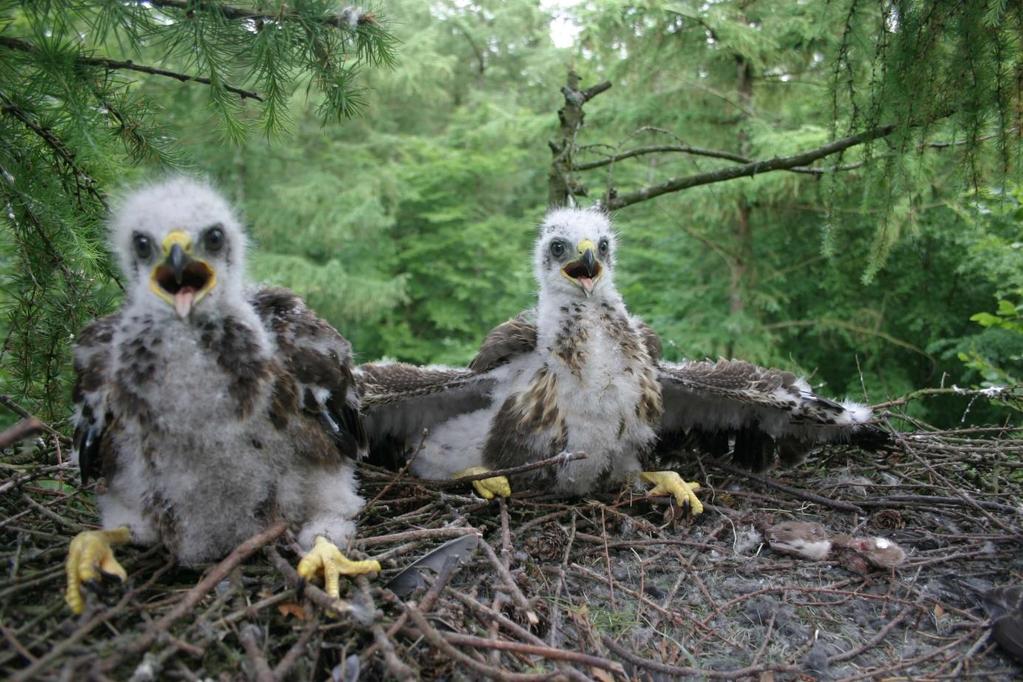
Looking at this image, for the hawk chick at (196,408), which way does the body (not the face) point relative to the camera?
toward the camera

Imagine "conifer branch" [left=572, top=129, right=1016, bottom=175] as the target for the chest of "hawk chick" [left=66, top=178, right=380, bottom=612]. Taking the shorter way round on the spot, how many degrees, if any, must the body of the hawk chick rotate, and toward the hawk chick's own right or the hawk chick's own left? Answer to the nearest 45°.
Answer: approximately 90° to the hawk chick's own left

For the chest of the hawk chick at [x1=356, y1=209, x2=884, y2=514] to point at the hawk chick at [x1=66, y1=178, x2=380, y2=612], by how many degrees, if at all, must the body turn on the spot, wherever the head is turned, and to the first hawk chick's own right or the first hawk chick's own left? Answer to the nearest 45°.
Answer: approximately 45° to the first hawk chick's own right

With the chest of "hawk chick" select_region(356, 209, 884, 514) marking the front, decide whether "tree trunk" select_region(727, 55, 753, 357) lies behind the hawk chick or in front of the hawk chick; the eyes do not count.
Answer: behind

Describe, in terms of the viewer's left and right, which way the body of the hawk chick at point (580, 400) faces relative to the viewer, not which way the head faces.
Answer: facing the viewer

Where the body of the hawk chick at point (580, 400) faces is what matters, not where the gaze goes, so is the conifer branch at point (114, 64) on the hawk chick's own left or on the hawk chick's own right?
on the hawk chick's own right

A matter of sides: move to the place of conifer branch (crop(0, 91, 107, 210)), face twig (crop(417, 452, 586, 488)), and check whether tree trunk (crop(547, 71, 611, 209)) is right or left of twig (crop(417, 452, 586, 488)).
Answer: left

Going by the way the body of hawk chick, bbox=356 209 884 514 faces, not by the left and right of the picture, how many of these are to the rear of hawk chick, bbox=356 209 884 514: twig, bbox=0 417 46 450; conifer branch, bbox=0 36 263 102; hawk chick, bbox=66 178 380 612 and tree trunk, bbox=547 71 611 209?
1

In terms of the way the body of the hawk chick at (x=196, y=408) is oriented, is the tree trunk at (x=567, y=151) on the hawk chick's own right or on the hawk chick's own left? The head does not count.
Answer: on the hawk chick's own left

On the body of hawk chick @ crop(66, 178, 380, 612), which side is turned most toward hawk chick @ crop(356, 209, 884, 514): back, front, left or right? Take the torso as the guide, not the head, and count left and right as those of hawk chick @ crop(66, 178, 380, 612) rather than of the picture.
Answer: left
